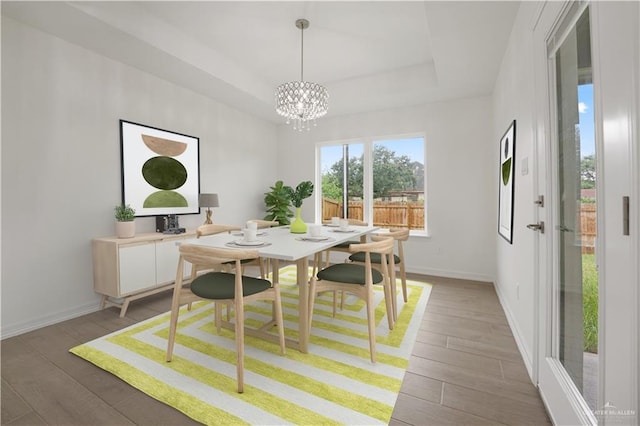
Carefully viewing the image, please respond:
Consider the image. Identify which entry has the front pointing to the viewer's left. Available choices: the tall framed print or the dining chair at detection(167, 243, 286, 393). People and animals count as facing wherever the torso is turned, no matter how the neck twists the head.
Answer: the tall framed print

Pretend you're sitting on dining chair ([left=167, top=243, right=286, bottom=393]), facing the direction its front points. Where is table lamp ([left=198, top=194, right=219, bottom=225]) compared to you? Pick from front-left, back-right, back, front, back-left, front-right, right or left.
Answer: front-left

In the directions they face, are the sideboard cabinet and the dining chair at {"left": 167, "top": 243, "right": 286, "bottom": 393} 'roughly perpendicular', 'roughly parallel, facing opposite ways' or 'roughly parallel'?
roughly perpendicular

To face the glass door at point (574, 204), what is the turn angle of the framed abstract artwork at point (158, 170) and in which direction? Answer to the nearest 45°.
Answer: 0° — it already faces it

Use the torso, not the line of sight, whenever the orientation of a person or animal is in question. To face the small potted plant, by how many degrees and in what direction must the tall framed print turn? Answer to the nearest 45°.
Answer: approximately 45° to its left

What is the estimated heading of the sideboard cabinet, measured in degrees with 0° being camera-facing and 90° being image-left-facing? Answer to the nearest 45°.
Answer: approximately 315°

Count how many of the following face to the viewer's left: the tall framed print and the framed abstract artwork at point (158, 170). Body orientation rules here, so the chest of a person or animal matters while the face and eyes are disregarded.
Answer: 1

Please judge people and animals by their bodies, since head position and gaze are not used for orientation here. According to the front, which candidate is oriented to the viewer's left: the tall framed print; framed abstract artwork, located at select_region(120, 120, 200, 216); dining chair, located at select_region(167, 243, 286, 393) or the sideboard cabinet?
the tall framed print

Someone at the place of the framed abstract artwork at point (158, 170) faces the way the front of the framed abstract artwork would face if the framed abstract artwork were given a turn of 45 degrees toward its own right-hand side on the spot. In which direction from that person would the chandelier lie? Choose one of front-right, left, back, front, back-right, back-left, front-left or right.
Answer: front-left

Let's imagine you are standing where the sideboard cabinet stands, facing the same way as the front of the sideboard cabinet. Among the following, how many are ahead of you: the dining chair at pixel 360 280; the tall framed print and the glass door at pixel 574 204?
3

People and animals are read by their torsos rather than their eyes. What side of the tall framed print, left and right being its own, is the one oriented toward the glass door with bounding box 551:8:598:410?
left

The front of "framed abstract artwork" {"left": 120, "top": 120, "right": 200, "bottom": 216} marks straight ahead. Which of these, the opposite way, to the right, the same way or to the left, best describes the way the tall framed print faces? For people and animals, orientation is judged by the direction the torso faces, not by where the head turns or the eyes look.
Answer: the opposite way

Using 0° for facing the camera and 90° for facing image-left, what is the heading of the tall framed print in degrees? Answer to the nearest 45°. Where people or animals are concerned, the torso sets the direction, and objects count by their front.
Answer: approximately 90°

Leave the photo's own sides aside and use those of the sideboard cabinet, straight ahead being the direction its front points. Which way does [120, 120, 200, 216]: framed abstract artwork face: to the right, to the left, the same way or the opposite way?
the same way

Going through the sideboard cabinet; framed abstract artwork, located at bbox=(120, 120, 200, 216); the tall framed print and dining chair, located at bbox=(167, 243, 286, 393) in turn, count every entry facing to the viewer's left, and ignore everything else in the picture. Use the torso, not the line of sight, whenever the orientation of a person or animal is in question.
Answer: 1

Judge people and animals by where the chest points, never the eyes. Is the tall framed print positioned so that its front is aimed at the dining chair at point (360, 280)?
no

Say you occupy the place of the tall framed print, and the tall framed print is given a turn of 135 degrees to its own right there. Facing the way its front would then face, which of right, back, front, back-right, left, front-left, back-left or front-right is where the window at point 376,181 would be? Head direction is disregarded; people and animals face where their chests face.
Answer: left

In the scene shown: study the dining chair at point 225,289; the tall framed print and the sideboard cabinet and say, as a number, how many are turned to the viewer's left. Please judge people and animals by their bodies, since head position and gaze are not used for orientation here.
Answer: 1

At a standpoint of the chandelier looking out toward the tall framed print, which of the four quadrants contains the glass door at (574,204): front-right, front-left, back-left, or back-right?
front-right

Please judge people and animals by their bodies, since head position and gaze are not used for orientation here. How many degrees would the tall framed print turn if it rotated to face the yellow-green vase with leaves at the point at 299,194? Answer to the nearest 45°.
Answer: approximately 45° to its left

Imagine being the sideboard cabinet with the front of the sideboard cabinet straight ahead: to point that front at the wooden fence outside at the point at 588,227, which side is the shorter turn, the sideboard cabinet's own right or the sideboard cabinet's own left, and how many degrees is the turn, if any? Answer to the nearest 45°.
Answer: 0° — it already faces it

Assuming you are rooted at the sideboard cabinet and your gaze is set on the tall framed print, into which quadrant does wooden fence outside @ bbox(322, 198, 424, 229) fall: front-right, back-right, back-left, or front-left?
front-left
